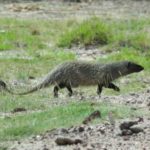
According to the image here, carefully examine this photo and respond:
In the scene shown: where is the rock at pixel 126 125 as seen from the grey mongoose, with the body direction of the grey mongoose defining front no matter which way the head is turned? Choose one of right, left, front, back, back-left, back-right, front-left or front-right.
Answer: right

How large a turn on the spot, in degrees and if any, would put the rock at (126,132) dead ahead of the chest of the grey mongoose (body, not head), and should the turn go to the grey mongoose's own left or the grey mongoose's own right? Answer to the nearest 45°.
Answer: approximately 90° to the grey mongoose's own right

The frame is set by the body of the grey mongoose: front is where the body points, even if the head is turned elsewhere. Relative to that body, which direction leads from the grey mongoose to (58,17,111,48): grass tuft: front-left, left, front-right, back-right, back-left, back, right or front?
left

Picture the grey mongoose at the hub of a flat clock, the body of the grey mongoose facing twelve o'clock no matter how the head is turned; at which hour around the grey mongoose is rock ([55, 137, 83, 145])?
The rock is roughly at 3 o'clock from the grey mongoose.

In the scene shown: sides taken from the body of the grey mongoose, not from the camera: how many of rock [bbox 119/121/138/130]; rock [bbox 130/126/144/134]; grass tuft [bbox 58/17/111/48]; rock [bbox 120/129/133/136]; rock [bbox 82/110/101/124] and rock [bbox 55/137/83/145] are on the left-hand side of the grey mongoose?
1

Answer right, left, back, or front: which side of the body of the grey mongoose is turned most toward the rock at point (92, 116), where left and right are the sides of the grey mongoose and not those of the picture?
right

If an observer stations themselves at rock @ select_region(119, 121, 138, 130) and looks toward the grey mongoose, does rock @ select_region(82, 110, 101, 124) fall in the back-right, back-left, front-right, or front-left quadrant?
front-left

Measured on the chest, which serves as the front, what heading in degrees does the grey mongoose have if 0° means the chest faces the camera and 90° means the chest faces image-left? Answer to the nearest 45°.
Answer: approximately 270°

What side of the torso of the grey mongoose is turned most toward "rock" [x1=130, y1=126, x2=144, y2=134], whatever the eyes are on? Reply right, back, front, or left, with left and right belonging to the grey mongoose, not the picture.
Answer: right
